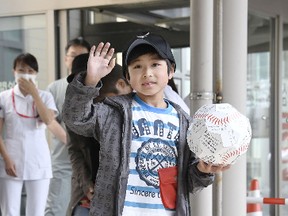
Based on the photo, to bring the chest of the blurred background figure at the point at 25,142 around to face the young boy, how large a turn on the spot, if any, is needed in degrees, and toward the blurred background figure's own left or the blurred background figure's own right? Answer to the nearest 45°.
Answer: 0° — they already face them

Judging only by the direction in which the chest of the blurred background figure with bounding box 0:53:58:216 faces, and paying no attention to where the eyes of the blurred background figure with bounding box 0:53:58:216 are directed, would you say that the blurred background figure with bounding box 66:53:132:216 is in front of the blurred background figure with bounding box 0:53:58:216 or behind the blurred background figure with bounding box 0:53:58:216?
in front

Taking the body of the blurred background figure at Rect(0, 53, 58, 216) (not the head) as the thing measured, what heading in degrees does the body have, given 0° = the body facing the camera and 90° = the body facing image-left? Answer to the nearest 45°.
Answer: approximately 0°

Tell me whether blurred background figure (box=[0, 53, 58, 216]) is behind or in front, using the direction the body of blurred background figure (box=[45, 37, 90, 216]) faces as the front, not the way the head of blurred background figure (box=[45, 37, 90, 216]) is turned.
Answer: in front

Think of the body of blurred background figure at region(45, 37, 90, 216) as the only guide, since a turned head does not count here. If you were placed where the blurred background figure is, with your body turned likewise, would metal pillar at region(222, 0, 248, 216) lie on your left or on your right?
on your left

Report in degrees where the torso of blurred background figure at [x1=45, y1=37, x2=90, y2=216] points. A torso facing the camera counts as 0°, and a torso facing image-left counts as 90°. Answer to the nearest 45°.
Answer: approximately 45°

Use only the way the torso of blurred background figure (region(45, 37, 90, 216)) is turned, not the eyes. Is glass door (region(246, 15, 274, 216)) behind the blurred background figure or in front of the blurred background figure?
behind
